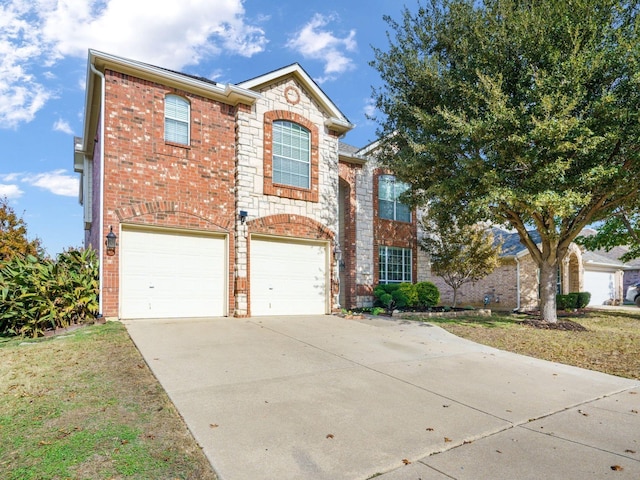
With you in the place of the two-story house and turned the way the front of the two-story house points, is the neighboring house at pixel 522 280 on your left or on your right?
on your left

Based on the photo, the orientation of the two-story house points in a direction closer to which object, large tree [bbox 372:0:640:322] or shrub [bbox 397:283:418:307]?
the large tree

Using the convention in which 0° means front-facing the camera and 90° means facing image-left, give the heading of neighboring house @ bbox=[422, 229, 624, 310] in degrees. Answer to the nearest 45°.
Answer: approximately 315°

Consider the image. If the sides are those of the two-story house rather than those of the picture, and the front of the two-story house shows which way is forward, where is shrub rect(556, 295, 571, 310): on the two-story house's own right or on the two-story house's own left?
on the two-story house's own left

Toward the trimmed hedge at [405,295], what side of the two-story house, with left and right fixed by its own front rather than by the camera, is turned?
left

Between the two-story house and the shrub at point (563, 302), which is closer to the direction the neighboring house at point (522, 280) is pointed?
the shrub

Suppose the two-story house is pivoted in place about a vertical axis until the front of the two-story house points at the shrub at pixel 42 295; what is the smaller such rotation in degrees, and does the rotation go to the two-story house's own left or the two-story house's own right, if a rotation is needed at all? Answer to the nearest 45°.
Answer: approximately 90° to the two-story house's own right

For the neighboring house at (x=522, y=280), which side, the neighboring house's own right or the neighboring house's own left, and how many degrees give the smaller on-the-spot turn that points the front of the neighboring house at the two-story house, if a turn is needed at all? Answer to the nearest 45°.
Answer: approximately 90° to the neighboring house's own right
